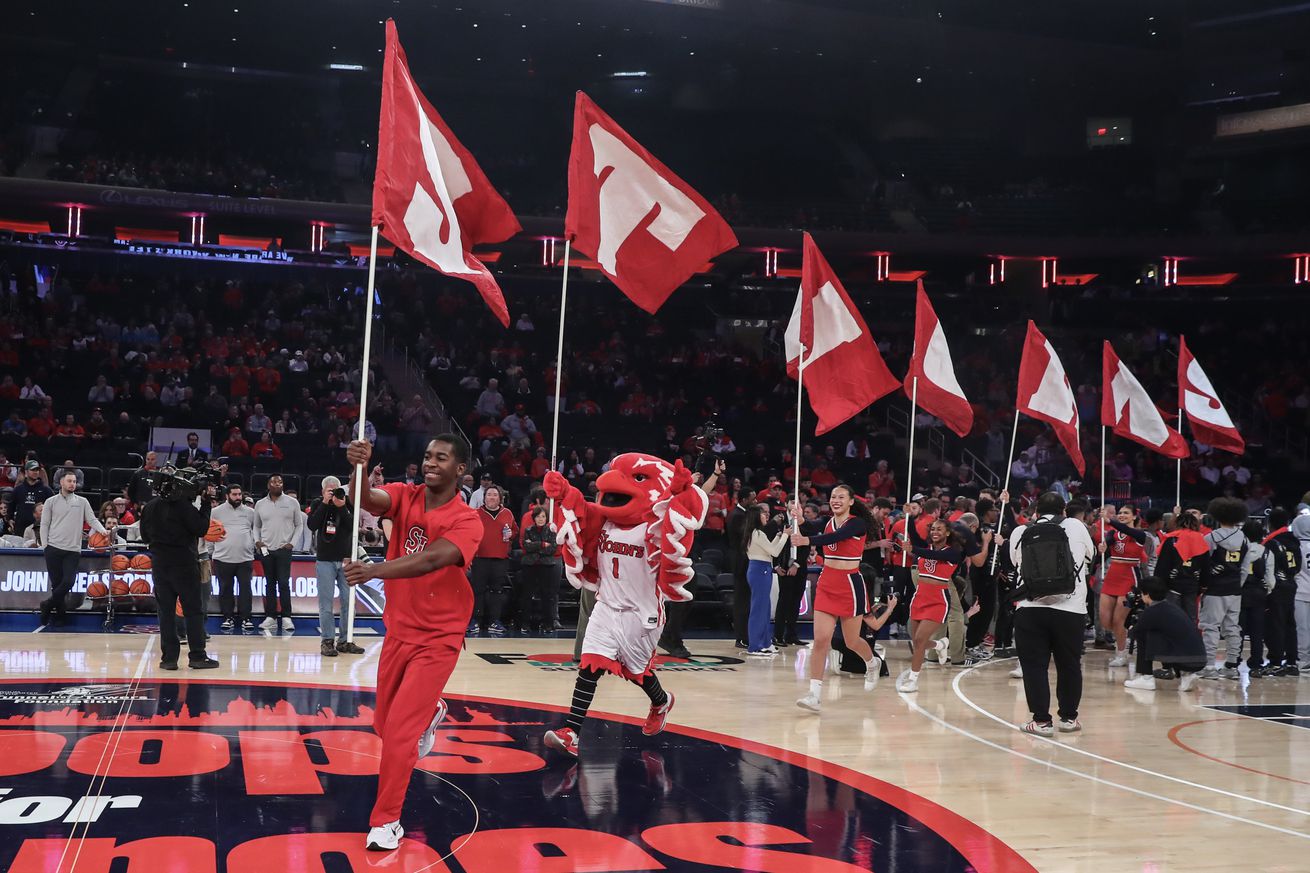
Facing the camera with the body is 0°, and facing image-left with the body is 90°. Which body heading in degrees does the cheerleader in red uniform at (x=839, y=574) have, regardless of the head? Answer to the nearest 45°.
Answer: approximately 45°

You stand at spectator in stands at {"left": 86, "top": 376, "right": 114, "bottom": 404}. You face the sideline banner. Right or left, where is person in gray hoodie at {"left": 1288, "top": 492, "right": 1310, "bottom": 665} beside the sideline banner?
left

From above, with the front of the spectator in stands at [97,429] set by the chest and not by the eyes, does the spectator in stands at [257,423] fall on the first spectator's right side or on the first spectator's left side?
on the first spectator's left side

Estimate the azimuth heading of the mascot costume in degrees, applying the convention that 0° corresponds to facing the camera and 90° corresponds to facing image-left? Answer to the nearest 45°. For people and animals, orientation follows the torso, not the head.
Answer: approximately 45°

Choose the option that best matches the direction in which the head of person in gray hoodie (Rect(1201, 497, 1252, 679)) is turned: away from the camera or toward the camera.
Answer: away from the camera

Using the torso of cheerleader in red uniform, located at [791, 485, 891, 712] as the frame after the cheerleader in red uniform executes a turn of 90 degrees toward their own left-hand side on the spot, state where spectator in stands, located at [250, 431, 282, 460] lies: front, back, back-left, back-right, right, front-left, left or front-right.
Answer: back

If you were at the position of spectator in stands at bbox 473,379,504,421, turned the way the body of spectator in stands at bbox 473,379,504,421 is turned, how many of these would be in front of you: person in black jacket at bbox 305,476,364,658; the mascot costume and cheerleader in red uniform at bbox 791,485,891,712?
3

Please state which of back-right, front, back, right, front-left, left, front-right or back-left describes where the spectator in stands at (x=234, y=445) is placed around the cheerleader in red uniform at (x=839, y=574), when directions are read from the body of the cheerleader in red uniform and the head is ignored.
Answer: right

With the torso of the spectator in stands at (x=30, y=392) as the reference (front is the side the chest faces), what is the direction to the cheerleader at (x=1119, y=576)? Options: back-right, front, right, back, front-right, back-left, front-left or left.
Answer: front-left

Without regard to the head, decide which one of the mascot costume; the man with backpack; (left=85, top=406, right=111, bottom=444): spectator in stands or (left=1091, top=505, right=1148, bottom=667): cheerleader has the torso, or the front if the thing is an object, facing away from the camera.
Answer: the man with backpack
